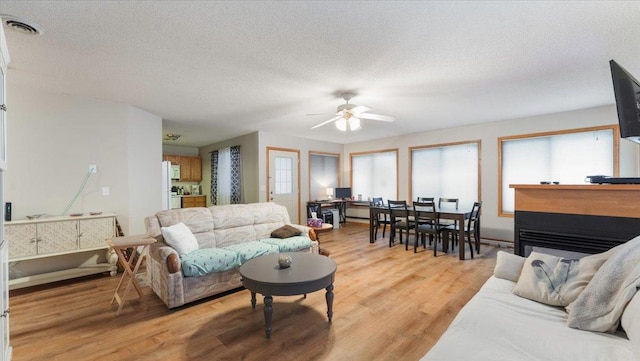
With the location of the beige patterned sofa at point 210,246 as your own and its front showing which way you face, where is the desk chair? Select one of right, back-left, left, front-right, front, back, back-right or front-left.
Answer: left

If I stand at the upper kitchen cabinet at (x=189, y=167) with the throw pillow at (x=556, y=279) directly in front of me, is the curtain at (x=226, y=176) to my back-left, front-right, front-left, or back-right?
front-left

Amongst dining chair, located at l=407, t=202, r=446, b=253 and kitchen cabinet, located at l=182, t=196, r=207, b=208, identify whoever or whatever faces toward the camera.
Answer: the kitchen cabinet

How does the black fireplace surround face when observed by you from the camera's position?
facing the viewer and to the left of the viewer

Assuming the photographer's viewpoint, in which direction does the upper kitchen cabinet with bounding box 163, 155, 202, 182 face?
facing the viewer

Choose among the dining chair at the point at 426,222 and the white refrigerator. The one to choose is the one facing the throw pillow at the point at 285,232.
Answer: the white refrigerator

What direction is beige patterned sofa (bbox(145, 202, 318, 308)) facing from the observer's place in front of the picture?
facing the viewer and to the right of the viewer

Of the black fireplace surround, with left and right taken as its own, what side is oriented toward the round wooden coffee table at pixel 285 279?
front

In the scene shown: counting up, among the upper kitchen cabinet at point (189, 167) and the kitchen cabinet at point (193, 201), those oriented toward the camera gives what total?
2

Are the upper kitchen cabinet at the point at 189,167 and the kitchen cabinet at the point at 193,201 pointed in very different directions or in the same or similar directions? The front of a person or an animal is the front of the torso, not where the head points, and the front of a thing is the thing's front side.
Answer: same or similar directions

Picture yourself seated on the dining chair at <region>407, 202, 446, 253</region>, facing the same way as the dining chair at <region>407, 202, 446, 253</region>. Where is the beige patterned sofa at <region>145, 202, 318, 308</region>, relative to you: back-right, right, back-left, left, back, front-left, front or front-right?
back

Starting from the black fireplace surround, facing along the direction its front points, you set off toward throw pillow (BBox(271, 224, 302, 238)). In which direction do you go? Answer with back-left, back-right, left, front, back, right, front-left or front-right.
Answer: front-right

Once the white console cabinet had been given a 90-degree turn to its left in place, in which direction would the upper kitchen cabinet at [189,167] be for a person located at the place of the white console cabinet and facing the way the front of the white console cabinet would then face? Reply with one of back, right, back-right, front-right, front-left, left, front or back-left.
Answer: front

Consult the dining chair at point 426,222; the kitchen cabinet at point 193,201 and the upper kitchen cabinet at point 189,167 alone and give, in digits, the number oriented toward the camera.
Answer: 2

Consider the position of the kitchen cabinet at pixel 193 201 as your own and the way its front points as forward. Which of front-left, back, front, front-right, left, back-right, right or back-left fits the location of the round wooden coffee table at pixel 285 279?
front

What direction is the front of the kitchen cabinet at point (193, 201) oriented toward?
toward the camera

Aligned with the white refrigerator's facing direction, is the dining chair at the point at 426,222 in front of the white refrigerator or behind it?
in front

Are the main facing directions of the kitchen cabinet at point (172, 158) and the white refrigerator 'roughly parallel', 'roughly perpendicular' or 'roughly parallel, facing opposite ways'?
roughly parallel
